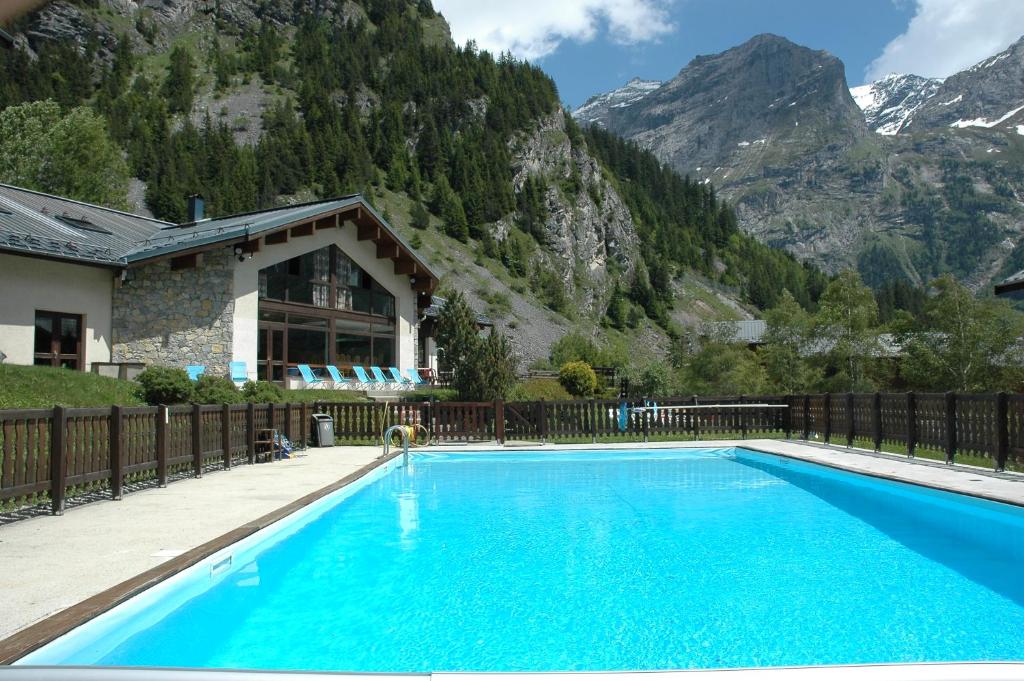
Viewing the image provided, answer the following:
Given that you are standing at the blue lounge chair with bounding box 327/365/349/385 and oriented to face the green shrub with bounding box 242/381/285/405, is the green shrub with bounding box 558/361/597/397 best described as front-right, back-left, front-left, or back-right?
back-left

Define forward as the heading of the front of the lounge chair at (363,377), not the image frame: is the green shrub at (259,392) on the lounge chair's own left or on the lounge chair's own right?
on the lounge chair's own right

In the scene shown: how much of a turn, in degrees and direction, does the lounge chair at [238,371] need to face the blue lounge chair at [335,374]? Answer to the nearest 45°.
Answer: approximately 90° to its left

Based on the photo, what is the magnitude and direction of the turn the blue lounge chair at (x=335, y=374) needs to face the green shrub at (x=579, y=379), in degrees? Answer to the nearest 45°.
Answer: approximately 90° to its left

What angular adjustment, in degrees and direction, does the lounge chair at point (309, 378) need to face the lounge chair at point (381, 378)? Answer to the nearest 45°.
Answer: approximately 90° to its left

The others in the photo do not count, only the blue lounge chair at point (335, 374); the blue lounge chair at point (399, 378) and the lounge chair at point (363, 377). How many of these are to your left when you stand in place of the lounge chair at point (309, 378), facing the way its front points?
3

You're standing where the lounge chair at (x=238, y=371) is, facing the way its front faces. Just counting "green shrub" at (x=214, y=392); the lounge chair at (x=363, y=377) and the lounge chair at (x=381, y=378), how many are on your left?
2
